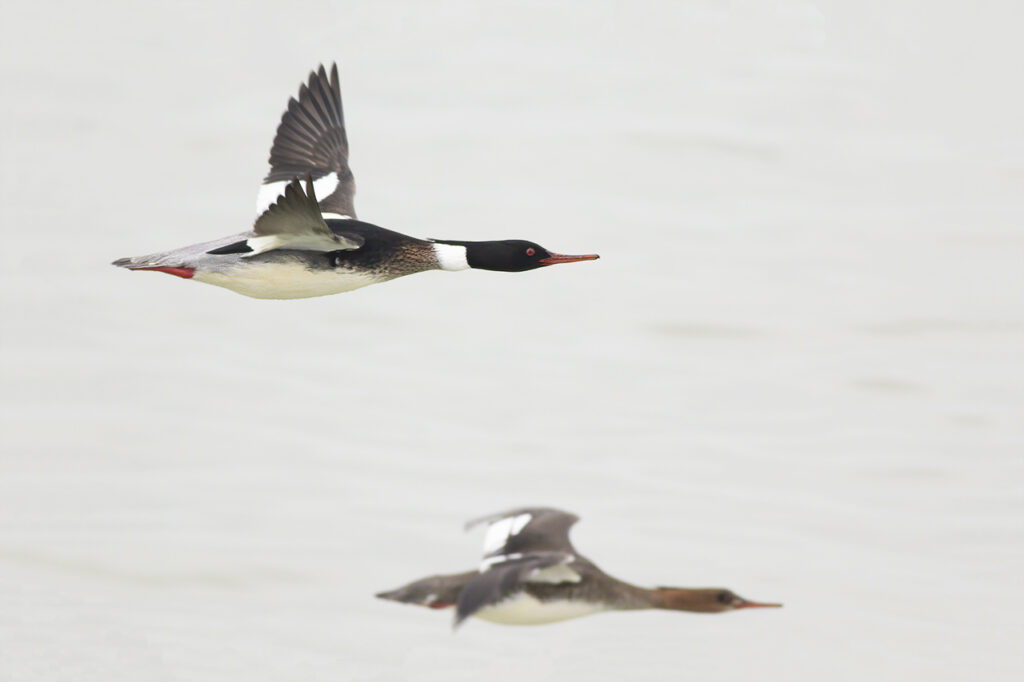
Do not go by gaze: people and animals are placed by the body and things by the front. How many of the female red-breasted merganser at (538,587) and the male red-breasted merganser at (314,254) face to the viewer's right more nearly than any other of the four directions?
2

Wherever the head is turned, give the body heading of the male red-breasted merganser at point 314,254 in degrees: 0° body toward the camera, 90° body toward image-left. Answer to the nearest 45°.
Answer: approximately 270°

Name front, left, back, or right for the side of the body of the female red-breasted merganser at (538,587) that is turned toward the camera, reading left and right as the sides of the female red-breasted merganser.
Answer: right

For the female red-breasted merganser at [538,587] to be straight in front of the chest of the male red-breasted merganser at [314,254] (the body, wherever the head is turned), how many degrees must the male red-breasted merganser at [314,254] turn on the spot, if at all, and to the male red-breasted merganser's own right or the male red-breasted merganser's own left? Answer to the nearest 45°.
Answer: approximately 45° to the male red-breasted merganser's own right

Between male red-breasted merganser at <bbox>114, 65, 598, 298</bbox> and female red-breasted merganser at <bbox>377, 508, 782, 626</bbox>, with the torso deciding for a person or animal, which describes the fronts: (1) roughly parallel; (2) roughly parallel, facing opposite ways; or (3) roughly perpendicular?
roughly parallel
